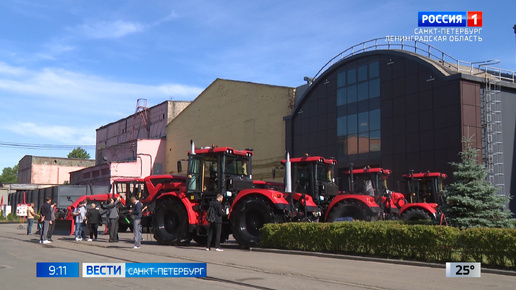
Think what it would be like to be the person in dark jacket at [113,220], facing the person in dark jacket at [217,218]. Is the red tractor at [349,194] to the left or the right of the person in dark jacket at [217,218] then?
left

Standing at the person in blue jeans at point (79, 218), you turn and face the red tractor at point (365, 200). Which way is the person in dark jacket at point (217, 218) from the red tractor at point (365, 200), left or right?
right

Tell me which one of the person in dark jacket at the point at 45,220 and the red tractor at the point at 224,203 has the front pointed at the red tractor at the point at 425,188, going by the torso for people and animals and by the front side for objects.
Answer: the person in dark jacket

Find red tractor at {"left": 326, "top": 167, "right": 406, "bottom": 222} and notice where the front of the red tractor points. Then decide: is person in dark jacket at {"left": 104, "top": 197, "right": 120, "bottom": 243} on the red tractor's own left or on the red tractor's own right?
on the red tractor's own left

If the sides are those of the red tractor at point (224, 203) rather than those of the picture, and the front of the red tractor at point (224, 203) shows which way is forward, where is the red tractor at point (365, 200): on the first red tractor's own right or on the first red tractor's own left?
on the first red tractor's own right

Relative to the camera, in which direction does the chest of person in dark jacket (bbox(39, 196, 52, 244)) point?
to the viewer's right

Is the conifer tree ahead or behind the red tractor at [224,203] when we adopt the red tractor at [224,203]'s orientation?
behind

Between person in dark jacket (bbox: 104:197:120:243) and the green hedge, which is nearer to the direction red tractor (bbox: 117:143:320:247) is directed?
the person in dark jacket
